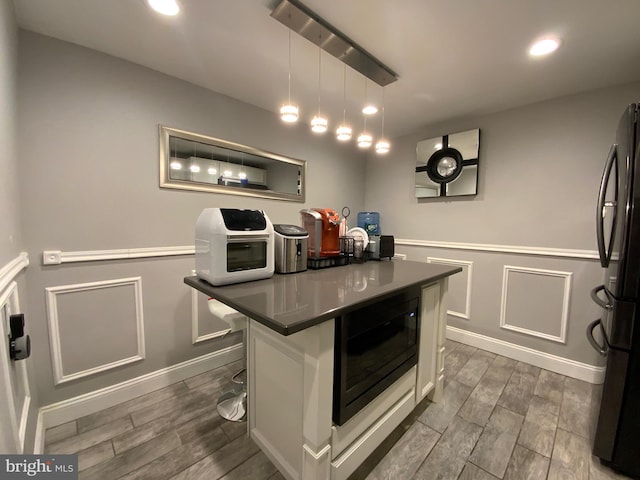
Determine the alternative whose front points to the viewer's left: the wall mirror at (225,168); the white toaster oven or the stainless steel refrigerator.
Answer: the stainless steel refrigerator

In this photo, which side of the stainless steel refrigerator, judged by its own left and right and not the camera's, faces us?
left

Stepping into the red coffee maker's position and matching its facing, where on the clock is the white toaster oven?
The white toaster oven is roughly at 3 o'clock from the red coffee maker.

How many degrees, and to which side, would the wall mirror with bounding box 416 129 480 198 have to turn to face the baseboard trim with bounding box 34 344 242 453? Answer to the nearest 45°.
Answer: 0° — it already faces it

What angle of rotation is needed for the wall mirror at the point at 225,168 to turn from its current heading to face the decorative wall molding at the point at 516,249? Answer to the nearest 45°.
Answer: approximately 45° to its left

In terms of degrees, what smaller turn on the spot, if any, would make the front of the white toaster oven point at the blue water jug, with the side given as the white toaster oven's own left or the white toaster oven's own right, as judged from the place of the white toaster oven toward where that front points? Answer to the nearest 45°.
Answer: approximately 90° to the white toaster oven's own left

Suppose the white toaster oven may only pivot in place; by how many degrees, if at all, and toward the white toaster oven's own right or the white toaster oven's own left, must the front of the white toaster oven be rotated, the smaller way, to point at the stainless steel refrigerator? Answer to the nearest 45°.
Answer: approximately 45° to the white toaster oven's own left

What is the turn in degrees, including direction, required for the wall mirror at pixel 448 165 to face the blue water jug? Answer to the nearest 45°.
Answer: approximately 45° to its right

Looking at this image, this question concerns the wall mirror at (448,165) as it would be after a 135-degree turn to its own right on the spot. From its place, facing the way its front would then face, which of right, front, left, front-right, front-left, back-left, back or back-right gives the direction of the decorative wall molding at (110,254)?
back-left

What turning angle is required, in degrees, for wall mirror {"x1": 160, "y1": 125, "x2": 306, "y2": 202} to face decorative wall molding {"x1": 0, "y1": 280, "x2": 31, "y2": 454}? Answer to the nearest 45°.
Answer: approximately 90° to its right

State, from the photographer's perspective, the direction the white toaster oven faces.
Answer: facing the viewer and to the right of the viewer
